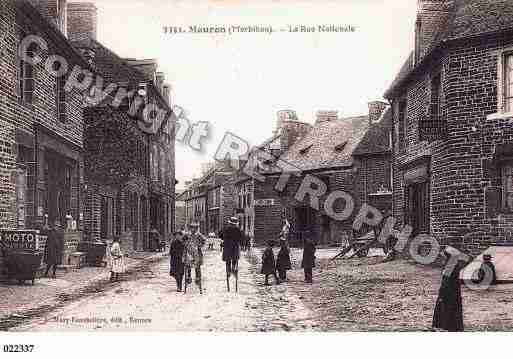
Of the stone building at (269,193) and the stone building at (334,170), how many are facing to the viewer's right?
0

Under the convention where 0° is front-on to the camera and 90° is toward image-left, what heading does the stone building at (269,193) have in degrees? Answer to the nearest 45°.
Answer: approximately 45°

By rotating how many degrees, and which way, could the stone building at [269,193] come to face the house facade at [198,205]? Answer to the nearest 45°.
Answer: approximately 135° to its right

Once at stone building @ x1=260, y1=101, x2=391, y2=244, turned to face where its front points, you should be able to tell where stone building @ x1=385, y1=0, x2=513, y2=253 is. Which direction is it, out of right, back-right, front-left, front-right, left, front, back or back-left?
front-left
